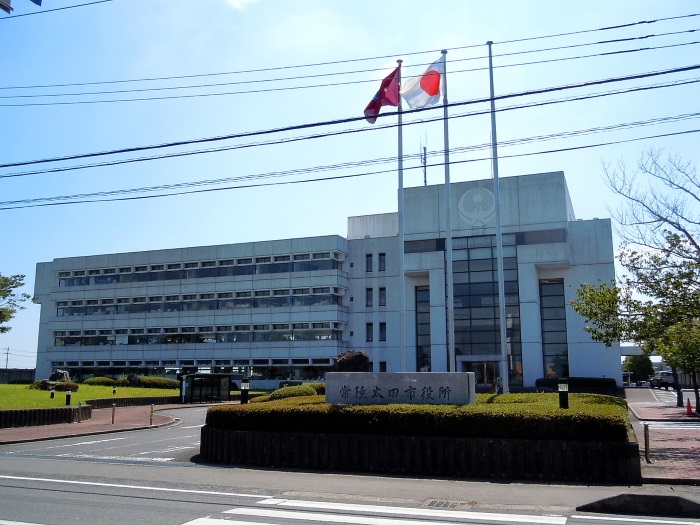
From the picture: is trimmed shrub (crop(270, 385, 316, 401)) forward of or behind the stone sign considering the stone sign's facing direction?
behind

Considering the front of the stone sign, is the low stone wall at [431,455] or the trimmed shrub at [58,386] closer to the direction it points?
the low stone wall

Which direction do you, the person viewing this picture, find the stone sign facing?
facing the viewer

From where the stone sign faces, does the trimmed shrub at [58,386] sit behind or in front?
behind

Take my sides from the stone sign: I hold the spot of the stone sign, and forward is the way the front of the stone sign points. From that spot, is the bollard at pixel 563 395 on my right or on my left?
on my left

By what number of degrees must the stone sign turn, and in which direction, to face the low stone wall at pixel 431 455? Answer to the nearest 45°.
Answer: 0° — it already faces it

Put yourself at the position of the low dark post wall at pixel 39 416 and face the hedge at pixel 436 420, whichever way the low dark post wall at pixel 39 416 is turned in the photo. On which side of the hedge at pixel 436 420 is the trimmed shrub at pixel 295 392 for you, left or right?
left

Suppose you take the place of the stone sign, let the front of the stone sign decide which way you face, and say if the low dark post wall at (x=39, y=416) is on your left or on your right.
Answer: on your right
